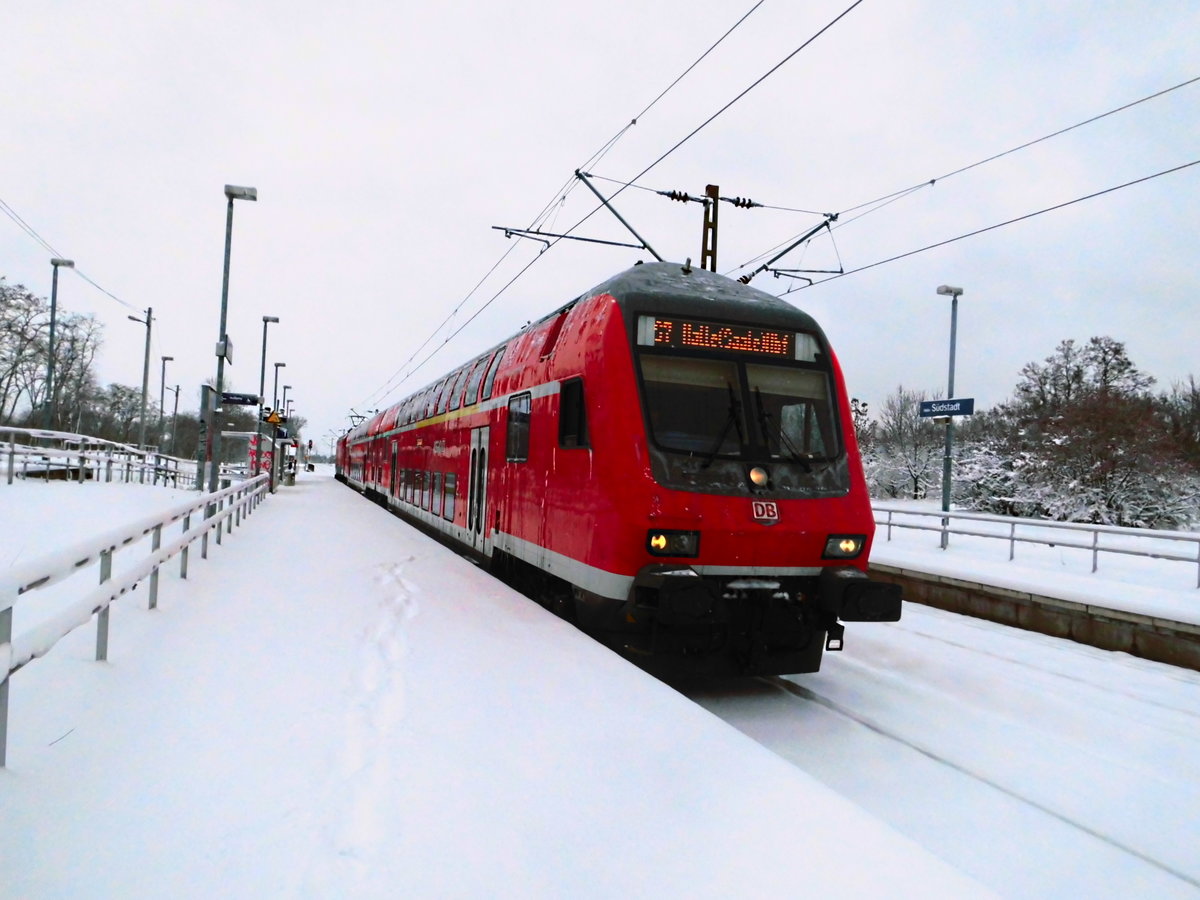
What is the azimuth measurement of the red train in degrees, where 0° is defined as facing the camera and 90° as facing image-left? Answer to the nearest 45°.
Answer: approximately 315°

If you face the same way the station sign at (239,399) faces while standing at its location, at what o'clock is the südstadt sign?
The südstadt sign is roughly at 10 o'clock from the station sign.

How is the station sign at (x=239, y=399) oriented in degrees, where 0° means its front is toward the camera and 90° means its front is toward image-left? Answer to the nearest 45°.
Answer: approximately 0°

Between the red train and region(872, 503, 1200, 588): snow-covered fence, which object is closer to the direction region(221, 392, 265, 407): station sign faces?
the red train

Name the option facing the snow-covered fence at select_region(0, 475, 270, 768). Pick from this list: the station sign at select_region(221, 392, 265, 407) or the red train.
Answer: the station sign

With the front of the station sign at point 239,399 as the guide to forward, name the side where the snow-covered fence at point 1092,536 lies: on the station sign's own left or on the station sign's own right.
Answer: on the station sign's own left

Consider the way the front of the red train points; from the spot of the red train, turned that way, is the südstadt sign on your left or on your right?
on your left
